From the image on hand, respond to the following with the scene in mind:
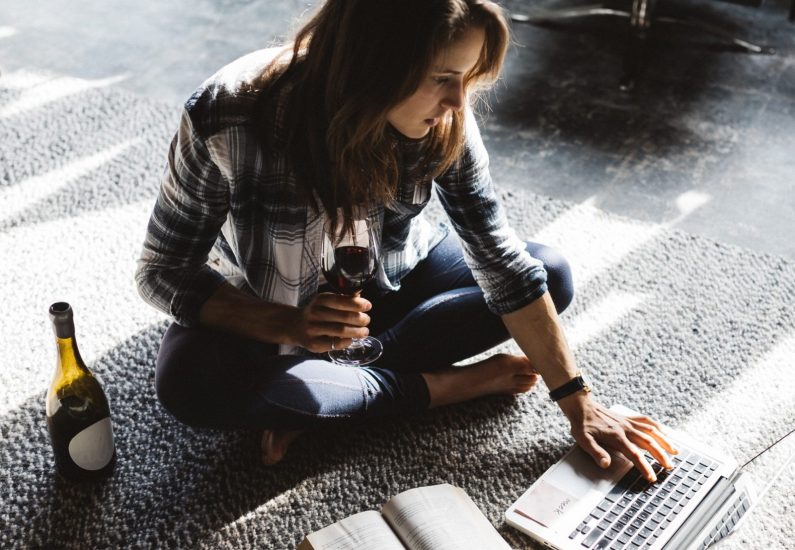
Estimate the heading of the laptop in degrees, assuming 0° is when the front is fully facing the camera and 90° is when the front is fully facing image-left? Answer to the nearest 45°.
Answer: approximately 135°

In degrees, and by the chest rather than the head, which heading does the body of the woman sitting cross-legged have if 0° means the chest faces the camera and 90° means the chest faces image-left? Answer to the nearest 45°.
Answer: approximately 315°

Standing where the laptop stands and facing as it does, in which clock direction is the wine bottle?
The wine bottle is roughly at 10 o'clock from the laptop.

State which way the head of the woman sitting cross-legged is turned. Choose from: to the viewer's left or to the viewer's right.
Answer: to the viewer's right

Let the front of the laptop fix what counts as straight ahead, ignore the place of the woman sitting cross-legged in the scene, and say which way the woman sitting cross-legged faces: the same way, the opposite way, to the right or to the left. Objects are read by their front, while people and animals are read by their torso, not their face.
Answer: the opposite way
